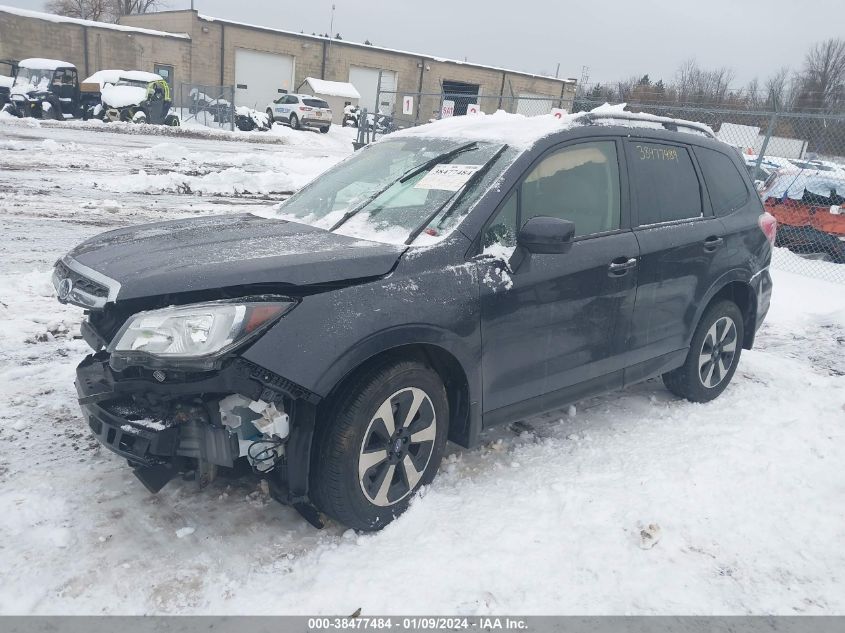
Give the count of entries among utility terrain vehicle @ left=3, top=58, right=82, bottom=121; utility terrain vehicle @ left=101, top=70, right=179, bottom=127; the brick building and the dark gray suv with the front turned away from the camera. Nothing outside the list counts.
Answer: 0

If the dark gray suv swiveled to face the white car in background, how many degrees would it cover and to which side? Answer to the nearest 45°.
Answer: approximately 135° to its right

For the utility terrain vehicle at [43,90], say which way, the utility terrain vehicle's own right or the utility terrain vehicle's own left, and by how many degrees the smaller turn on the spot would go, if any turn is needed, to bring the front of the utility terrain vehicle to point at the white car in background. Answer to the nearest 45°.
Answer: approximately 135° to the utility terrain vehicle's own left

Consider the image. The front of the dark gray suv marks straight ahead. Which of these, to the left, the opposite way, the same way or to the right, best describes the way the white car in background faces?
to the right

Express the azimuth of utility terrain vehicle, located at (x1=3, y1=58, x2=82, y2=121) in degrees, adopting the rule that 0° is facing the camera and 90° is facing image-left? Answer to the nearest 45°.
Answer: approximately 45°

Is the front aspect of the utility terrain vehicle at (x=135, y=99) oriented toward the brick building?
no

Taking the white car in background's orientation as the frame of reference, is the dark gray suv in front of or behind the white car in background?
behind

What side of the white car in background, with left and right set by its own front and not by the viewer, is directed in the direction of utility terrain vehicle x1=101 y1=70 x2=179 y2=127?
left

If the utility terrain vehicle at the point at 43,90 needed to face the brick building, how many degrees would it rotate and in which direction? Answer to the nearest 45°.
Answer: approximately 180°

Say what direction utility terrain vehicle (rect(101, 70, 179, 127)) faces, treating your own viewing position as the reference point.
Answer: facing the viewer and to the left of the viewer

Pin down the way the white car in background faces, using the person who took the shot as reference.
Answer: facing away from the viewer and to the left of the viewer

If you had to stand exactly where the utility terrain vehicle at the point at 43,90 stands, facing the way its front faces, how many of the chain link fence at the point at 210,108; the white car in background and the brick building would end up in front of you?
0

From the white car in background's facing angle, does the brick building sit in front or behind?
in front

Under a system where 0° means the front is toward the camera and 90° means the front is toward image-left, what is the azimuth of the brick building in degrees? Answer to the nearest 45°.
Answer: approximately 315°

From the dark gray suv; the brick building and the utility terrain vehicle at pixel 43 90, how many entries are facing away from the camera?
0

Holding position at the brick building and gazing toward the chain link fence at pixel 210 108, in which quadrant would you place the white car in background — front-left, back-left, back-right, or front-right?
front-left

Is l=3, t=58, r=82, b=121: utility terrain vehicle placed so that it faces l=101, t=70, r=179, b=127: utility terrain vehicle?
no

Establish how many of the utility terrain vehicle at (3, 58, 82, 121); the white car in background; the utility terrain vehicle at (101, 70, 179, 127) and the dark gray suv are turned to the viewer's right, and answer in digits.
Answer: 0
